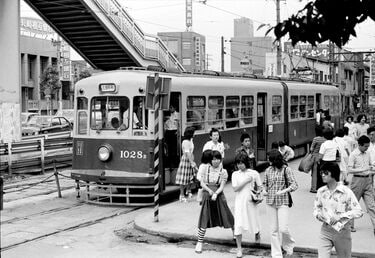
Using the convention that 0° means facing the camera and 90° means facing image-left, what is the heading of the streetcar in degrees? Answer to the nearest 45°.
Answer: approximately 45°

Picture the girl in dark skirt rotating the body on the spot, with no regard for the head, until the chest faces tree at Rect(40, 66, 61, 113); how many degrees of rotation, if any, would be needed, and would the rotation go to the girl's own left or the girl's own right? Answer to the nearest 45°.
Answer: approximately 180°

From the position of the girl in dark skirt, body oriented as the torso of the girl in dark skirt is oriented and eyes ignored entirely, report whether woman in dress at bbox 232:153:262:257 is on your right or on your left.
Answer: on your left

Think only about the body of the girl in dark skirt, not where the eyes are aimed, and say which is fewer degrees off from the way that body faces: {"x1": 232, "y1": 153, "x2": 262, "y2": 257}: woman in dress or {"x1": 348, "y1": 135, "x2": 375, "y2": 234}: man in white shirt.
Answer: the woman in dress

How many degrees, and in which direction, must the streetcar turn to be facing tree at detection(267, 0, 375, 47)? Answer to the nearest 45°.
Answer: approximately 45° to its left

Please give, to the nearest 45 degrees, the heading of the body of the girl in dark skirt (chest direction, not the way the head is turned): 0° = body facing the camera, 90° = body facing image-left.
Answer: approximately 0°

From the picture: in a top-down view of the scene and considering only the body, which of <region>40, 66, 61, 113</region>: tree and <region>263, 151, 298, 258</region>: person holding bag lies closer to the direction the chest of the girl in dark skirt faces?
the person holding bag

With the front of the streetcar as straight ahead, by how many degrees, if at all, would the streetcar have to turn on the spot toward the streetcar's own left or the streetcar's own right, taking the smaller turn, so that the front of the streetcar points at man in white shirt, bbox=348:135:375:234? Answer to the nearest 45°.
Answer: approximately 90° to the streetcar's own left

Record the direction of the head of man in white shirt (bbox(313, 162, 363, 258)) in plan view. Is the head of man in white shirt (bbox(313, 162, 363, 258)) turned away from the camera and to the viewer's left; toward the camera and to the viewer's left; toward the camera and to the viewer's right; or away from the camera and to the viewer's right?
toward the camera and to the viewer's left

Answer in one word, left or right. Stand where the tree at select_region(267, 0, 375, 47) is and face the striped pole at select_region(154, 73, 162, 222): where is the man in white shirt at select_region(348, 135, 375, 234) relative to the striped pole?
right

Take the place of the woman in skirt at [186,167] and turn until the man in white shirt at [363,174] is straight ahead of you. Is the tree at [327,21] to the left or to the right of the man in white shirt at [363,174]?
right
